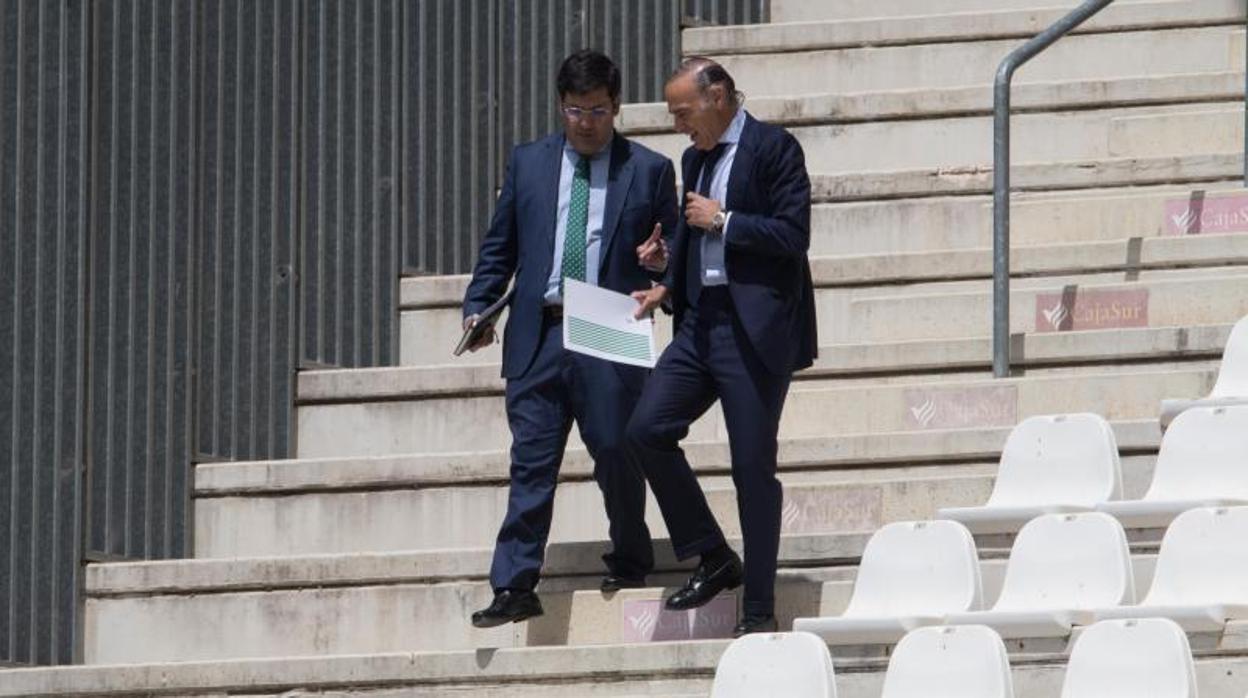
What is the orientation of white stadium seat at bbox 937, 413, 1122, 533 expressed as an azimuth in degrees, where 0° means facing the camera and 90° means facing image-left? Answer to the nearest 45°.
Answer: approximately 45°

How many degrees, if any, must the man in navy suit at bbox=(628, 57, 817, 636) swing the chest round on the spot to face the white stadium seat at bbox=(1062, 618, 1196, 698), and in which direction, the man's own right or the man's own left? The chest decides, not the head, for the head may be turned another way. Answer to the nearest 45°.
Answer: approximately 90° to the man's own left

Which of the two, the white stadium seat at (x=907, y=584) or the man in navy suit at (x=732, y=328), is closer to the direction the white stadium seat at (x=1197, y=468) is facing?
the white stadium seat

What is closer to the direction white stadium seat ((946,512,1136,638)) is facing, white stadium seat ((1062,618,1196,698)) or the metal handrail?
the white stadium seat

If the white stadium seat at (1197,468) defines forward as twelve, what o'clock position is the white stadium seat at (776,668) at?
the white stadium seat at (776,668) is roughly at 12 o'clock from the white stadium seat at (1197,468).

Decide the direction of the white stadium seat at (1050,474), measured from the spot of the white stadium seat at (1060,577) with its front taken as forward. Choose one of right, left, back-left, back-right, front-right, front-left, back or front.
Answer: back-right

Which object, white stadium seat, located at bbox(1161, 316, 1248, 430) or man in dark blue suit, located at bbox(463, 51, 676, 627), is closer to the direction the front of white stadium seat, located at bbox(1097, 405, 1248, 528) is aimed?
the man in dark blue suit
